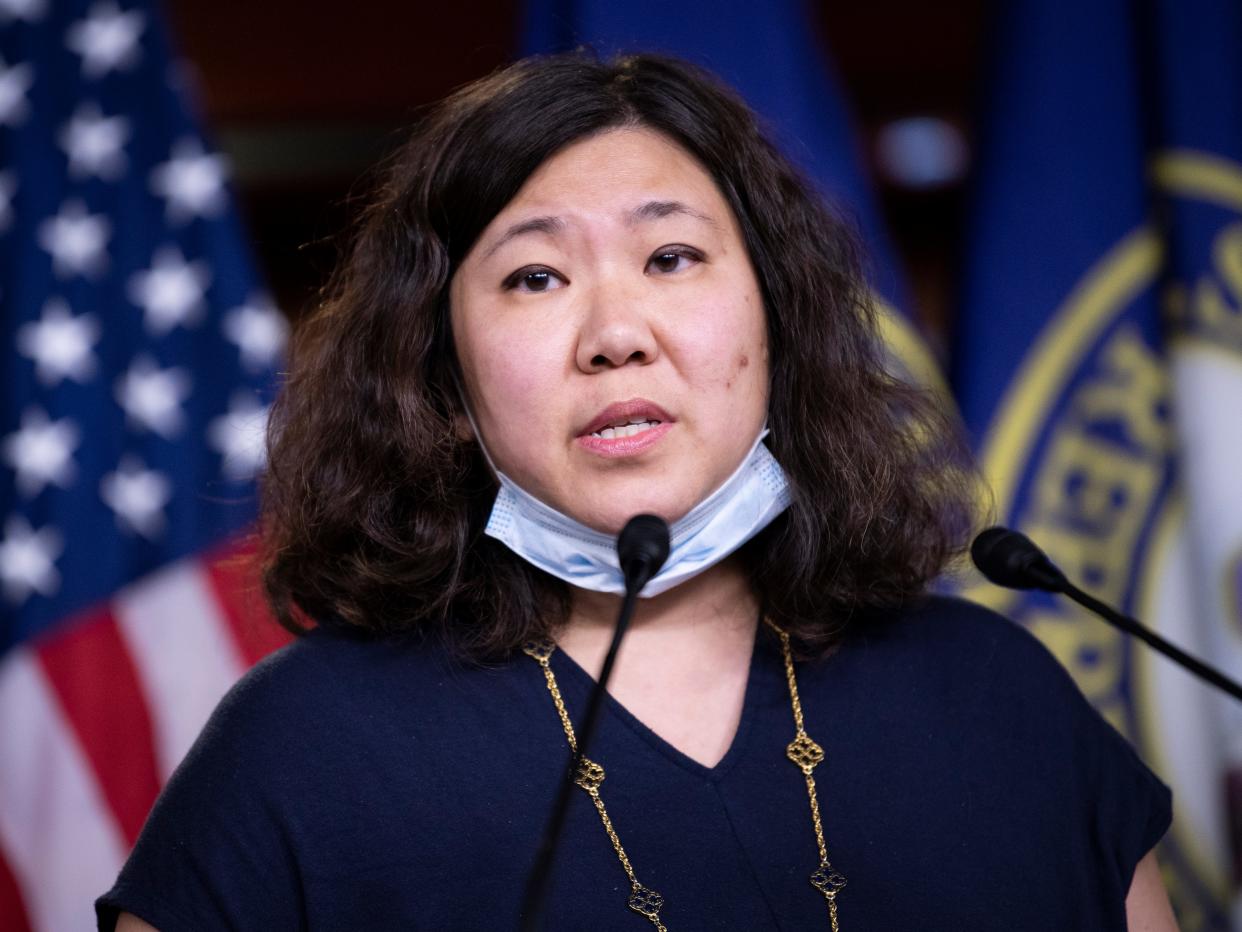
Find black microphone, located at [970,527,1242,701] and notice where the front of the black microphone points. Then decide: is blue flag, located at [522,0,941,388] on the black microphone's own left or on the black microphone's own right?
on the black microphone's own right

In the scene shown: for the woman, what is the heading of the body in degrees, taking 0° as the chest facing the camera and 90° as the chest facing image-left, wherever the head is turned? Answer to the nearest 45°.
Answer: approximately 0°

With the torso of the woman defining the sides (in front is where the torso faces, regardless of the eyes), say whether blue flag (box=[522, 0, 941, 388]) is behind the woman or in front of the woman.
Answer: behind

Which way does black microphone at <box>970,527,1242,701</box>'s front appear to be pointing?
to the viewer's left

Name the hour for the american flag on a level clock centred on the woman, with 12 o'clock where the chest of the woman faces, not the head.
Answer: The american flag is roughly at 5 o'clock from the woman.

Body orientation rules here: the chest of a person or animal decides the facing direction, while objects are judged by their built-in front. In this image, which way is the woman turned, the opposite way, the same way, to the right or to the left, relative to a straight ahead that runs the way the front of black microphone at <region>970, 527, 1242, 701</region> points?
to the left
